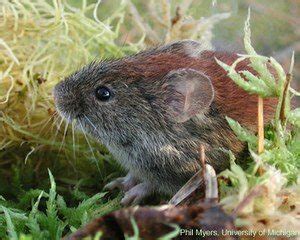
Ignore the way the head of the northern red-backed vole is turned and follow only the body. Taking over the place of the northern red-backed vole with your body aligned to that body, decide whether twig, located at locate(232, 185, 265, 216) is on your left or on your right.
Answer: on your left

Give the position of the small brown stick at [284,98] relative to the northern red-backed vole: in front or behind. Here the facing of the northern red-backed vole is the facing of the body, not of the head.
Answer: behind

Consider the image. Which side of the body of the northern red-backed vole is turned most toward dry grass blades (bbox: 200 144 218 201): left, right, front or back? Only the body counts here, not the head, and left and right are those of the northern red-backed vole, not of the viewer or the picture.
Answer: left

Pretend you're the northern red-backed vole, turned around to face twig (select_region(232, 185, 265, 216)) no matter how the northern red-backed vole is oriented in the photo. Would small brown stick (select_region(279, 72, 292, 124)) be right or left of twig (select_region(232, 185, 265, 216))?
left

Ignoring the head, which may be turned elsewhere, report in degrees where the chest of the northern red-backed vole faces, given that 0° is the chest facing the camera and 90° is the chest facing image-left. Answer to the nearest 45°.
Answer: approximately 90°
